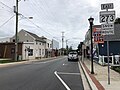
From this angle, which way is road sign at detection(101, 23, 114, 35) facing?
toward the camera

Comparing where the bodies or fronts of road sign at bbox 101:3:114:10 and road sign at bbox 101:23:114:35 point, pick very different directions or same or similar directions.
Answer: same or similar directions

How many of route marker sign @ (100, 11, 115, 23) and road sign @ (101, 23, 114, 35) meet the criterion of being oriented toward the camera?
2

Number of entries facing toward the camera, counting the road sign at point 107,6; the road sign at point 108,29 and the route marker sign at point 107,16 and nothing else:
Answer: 3

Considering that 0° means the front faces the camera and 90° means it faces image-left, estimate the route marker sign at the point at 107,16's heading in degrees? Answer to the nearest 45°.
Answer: approximately 0°
